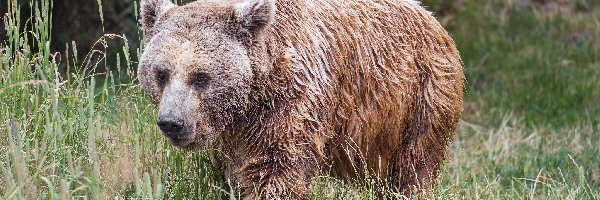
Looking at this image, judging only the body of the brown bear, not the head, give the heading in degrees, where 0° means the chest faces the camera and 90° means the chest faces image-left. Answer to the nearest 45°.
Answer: approximately 45°
